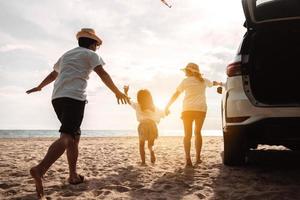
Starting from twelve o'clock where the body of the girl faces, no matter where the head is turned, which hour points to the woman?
The woman is roughly at 4 o'clock from the girl.

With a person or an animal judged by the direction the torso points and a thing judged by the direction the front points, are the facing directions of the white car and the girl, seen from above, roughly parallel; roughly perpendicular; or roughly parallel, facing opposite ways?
roughly parallel

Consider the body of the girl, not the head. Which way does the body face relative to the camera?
away from the camera

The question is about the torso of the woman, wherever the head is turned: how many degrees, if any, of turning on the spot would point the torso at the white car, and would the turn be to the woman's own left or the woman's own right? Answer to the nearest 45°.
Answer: approximately 135° to the woman's own right

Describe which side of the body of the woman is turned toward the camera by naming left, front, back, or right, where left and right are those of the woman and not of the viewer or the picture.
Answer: back

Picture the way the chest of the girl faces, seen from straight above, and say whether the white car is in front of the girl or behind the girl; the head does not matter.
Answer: behind

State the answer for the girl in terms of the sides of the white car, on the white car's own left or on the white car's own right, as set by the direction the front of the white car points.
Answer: on the white car's own left

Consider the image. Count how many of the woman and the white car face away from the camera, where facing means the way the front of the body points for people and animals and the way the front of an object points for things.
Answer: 2

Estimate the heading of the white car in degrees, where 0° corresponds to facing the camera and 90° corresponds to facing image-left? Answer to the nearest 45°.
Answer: approximately 180°
